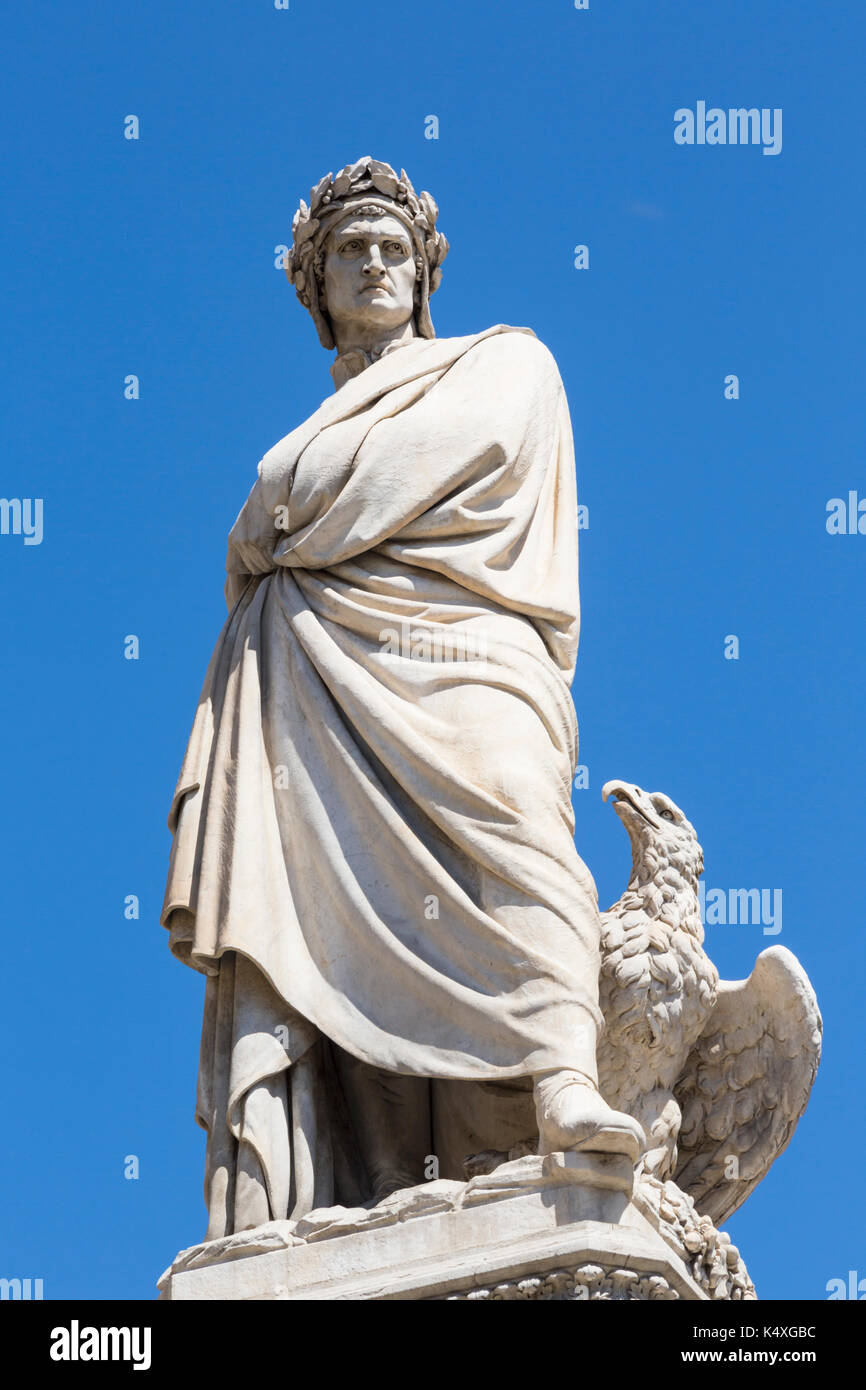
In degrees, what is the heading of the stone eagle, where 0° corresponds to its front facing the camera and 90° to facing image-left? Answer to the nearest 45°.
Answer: approximately 45°
